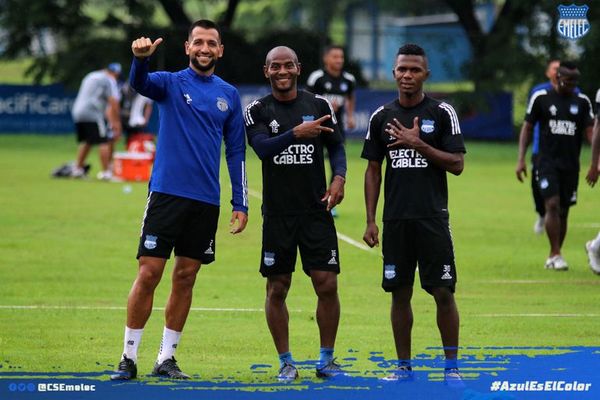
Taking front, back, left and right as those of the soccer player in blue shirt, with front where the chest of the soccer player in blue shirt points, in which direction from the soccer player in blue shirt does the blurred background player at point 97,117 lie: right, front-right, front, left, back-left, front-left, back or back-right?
back

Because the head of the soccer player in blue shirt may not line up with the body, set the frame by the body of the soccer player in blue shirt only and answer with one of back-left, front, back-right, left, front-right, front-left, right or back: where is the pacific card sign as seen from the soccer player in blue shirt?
back

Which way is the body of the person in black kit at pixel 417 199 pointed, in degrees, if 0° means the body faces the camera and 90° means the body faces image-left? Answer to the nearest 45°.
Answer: approximately 0°

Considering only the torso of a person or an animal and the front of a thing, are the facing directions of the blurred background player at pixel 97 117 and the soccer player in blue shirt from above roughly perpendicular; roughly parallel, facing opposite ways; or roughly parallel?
roughly perpendicular
